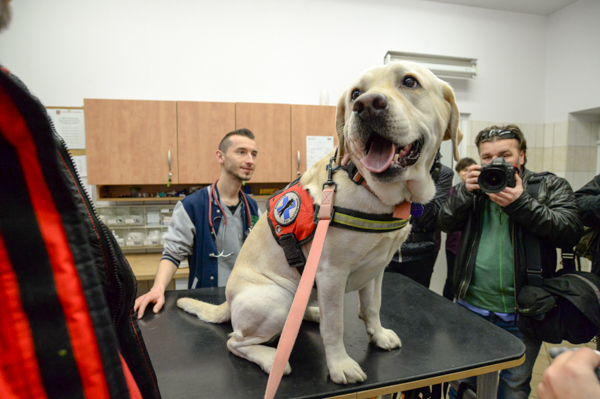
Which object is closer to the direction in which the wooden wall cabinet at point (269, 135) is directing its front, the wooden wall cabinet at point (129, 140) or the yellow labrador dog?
the yellow labrador dog

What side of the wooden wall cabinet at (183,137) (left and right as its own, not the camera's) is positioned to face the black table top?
front

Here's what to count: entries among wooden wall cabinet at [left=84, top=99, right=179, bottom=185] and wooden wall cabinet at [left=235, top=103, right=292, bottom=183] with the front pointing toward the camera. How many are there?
2

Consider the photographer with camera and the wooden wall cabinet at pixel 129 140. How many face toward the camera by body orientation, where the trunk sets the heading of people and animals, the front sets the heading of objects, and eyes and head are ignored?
2

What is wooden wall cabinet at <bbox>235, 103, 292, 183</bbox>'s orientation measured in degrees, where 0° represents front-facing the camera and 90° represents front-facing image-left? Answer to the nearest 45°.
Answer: approximately 0°

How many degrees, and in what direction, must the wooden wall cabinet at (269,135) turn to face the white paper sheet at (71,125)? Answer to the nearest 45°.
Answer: approximately 90° to its right

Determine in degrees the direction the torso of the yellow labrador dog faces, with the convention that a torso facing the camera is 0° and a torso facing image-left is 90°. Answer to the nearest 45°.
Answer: approximately 315°

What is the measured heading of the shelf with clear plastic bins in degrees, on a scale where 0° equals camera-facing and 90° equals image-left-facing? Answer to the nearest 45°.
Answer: approximately 0°

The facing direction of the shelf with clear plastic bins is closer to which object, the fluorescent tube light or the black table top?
the black table top

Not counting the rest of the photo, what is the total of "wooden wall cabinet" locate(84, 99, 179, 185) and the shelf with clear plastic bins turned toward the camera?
2
